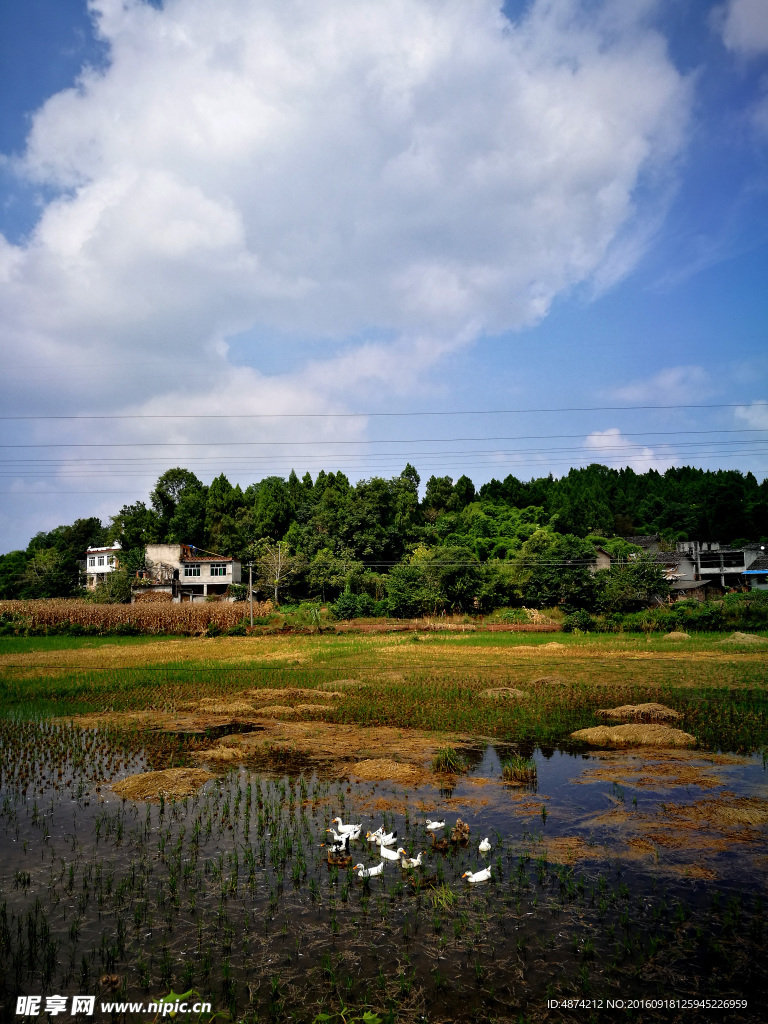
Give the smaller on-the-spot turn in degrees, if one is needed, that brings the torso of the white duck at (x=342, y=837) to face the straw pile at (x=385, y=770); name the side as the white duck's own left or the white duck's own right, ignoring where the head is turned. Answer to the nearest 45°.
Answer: approximately 90° to the white duck's own right

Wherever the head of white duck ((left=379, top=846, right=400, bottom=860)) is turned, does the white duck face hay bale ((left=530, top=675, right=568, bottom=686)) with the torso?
no

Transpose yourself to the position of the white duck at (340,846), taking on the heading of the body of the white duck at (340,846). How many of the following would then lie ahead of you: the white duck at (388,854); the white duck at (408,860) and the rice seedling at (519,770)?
0

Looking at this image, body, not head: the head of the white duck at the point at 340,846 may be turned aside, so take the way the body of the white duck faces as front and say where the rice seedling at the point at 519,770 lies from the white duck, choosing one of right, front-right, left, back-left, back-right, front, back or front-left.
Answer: back-right

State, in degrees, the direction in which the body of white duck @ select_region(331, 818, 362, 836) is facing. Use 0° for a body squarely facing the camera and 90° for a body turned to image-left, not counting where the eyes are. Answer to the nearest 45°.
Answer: approximately 90°

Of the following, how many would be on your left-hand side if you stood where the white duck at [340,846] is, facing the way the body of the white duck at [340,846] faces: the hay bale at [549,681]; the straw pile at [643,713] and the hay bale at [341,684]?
0

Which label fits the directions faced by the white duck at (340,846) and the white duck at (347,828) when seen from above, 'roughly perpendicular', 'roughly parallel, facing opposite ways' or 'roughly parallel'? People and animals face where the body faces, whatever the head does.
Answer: roughly parallel

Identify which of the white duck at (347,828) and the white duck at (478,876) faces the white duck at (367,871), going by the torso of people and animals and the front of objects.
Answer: the white duck at (478,876)

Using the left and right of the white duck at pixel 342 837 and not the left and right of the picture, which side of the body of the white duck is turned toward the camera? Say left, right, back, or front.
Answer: left

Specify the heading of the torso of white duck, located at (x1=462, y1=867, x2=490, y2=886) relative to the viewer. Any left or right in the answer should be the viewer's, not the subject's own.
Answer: facing to the left of the viewer

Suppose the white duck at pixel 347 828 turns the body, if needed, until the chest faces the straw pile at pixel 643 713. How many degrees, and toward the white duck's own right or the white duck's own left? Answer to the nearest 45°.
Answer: approximately 135° to the white duck's own right

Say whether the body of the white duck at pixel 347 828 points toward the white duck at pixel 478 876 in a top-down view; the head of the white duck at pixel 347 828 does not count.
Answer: no

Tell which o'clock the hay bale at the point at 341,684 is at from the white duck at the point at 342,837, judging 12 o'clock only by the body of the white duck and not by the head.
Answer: The hay bale is roughly at 3 o'clock from the white duck.

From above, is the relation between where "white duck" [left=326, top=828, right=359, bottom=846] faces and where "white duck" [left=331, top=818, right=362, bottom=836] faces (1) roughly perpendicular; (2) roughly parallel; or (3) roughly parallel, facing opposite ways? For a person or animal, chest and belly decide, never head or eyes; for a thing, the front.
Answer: roughly parallel
